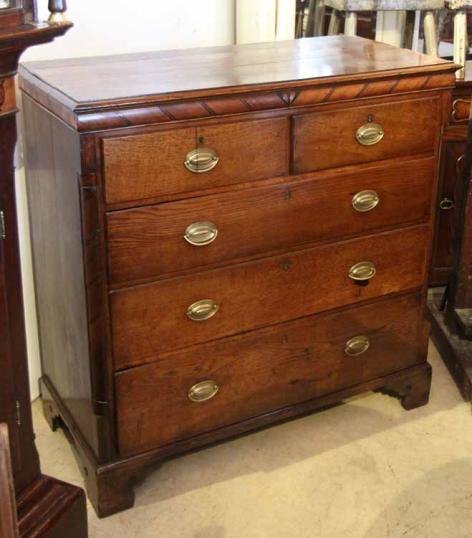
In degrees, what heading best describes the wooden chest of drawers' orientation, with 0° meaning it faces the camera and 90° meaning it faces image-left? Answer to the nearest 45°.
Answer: approximately 315°

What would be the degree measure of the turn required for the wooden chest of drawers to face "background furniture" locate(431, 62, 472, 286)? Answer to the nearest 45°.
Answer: approximately 90° to its left

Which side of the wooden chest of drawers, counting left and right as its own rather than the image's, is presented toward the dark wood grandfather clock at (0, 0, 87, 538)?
right

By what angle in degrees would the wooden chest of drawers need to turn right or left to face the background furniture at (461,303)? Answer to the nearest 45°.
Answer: approximately 90° to its left

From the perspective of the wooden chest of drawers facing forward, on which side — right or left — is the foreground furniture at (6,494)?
on its right
